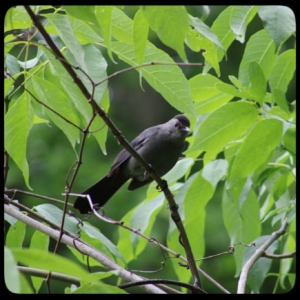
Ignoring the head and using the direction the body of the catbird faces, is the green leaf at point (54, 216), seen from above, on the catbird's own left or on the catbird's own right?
on the catbird's own right

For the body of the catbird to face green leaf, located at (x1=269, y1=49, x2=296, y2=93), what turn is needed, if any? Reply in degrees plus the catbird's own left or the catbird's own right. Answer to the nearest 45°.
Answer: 0° — it already faces it

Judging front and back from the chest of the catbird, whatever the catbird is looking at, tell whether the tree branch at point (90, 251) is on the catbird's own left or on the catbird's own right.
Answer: on the catbird's own right

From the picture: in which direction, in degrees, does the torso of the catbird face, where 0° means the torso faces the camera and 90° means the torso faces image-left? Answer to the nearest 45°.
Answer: approximately 315°
